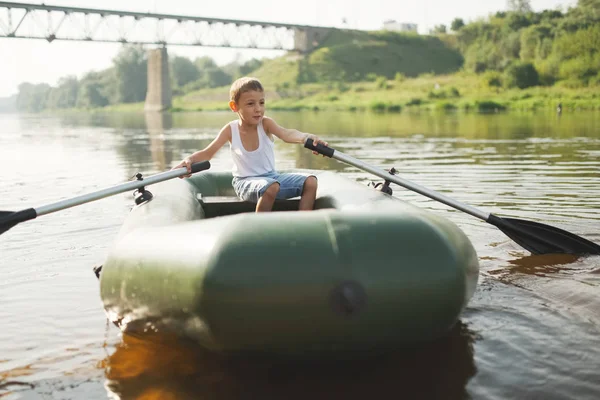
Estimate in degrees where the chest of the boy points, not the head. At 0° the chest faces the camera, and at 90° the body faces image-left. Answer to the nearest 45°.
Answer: approximately 315°

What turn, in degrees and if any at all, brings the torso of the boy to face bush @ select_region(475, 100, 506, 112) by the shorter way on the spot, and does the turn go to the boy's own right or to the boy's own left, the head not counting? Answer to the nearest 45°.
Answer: approximately 135° to the boy's own left

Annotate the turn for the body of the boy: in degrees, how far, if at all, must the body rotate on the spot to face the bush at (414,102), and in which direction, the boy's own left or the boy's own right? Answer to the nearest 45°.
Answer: approximately 135° to the boy's own left

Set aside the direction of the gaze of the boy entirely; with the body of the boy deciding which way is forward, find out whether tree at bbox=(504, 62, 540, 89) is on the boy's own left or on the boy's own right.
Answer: on the boy's own left

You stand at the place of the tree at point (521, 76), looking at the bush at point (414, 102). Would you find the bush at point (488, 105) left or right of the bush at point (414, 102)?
left

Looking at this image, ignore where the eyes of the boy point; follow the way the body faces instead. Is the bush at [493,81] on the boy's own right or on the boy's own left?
on the boy's own left

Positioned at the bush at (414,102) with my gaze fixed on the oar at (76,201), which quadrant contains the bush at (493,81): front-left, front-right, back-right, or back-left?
back-left
